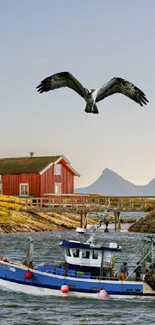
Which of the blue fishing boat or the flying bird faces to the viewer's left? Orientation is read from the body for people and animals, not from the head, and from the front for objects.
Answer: the blue fishing boat

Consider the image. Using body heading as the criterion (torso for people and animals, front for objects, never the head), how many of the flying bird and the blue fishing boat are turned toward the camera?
1

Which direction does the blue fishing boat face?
to the viewer's left

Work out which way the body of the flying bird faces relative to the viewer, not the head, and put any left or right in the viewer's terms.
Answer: facing the viewer

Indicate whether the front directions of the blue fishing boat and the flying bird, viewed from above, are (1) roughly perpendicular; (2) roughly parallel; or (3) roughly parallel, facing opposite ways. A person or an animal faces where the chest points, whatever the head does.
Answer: roughly perpendicular
